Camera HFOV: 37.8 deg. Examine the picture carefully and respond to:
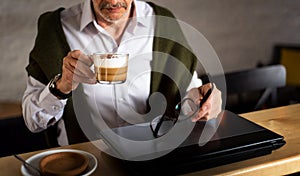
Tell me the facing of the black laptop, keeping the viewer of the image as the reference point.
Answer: facing away from the viewer and to the left of the viewer
